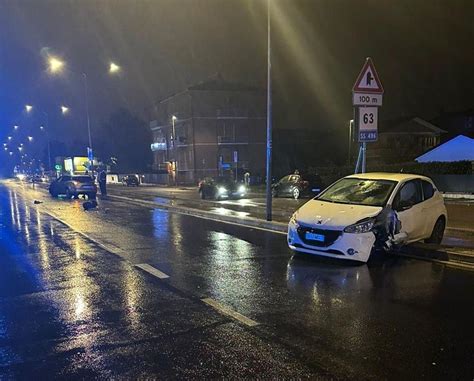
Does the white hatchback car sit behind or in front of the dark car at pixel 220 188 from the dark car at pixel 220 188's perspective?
in front

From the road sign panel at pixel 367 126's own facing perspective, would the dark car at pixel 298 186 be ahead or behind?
behind

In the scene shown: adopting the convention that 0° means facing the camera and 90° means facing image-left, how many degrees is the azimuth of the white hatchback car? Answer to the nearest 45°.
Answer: approximately 45°

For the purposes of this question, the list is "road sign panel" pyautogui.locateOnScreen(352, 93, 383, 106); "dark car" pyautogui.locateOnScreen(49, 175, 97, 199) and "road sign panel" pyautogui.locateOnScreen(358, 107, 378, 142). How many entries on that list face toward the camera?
2

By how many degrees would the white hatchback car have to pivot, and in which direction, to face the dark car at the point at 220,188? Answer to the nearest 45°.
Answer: approximately 90° to its right

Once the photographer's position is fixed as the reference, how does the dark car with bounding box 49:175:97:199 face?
facing away from the viewer and to the left of the viewer

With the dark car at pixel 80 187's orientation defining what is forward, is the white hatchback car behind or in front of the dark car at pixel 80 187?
behind

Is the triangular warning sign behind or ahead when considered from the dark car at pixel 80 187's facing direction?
behind
